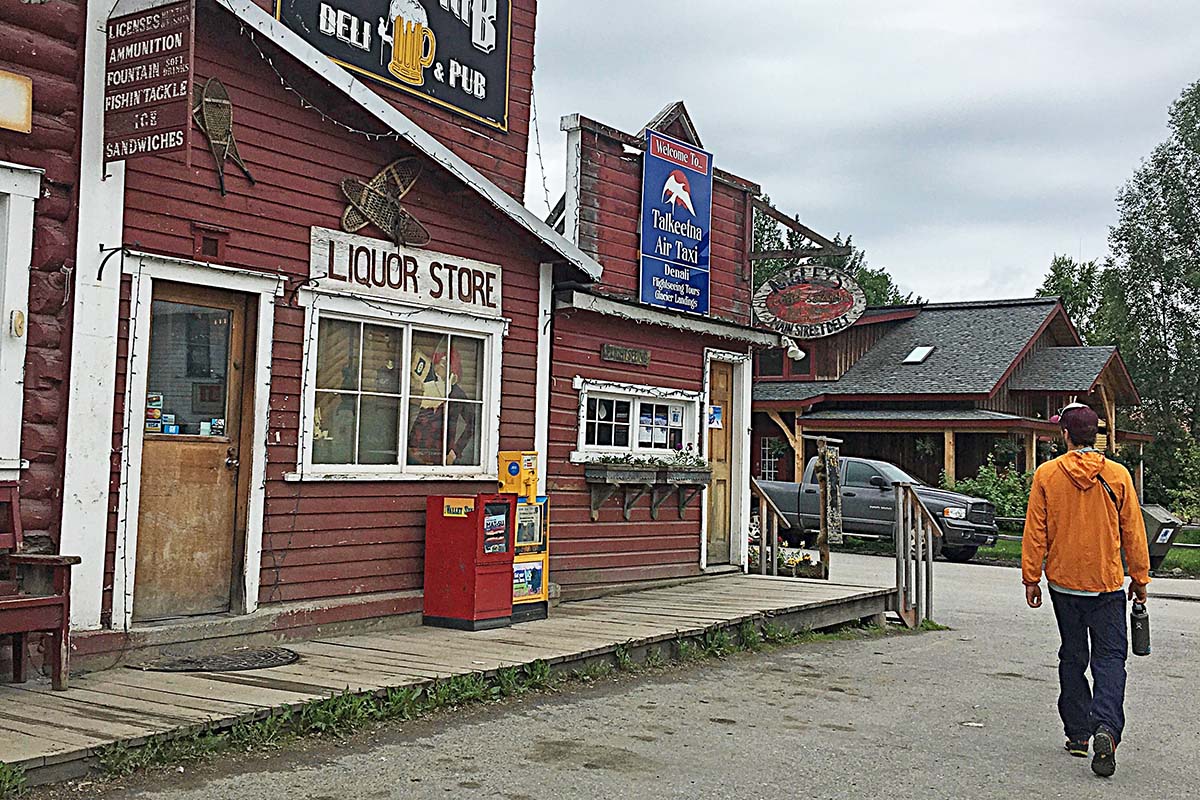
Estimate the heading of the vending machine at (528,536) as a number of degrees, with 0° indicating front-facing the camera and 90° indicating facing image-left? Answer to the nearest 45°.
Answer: approximately 315°

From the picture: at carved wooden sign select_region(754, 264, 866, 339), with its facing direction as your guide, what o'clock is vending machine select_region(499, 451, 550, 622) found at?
The vending machine is roughly at 1 o'clock from the carved wooden sign.

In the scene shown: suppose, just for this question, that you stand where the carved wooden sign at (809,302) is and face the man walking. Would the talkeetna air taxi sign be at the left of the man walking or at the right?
right

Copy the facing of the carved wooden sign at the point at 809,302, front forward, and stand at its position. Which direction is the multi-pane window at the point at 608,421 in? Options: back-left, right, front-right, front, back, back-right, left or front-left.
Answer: front-right

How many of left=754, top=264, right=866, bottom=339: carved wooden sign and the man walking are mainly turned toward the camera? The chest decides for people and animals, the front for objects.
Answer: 1

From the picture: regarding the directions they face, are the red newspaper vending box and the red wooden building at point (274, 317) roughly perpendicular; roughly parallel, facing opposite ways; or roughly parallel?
roughly parallel

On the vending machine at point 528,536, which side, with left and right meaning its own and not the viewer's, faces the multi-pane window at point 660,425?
left

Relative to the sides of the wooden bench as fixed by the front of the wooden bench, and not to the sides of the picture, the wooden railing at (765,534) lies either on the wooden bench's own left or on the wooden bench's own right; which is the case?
on the wooden bench's own left

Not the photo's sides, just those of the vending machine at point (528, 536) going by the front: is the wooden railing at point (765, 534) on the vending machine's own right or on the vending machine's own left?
on the vending machine's own left

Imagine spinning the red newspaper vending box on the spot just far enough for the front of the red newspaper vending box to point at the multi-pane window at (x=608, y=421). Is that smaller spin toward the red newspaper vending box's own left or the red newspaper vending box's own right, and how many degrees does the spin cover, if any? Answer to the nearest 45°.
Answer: approximately 90° to the red newspaper vending box's own left

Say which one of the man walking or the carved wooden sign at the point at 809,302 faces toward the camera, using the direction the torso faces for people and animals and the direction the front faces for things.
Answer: the carved wooden sign

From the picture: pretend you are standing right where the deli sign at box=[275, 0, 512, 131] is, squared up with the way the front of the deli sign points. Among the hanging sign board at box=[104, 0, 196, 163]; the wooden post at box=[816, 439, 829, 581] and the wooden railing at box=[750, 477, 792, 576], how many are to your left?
2

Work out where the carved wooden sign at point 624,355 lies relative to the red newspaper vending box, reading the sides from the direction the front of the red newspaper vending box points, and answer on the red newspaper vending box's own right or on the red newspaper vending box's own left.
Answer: on the red newspaper vending box's own left

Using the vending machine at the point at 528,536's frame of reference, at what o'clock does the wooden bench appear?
The wooden bench is roughly at 3 o'clock from the vending machine.

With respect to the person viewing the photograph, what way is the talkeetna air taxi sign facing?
facing the viewer and to the right of the viewer

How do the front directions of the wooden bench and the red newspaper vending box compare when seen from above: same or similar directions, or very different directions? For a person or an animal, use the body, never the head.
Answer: same or similar directions

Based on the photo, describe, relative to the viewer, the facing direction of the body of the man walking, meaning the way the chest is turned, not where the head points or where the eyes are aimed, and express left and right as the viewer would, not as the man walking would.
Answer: facing away from the viewer

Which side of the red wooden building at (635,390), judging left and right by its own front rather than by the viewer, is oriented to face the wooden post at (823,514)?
left

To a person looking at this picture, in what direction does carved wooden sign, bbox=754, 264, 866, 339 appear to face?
facing the viewer
